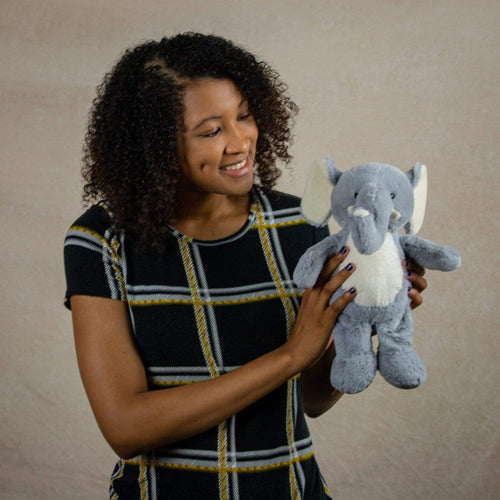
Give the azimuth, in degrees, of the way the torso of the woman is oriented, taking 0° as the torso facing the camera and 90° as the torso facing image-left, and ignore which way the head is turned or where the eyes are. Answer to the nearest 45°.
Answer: approximately 315°

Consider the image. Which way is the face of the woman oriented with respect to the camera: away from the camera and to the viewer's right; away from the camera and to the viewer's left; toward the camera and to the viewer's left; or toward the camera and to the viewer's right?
toward the camera and to the viewer's right
